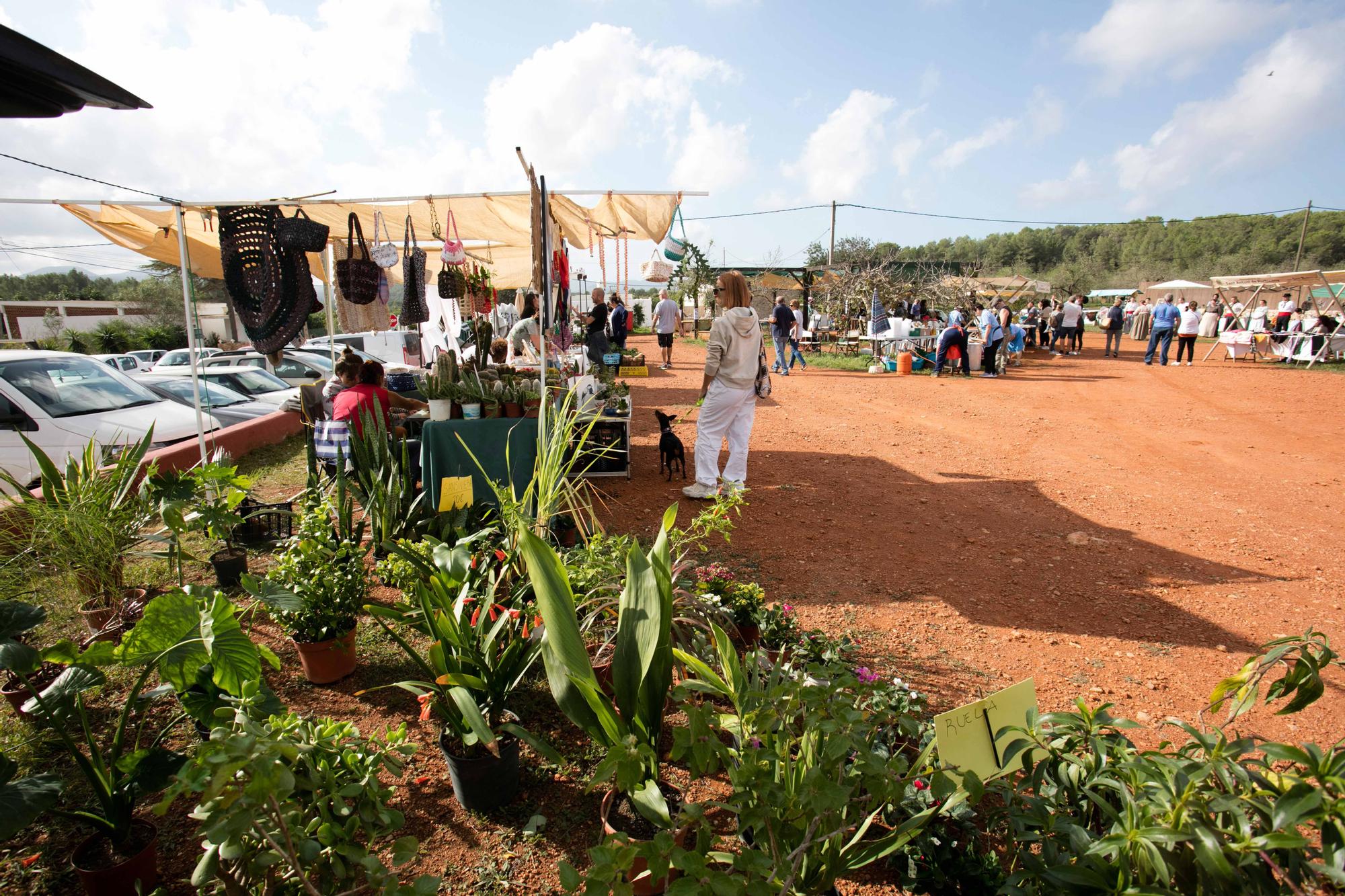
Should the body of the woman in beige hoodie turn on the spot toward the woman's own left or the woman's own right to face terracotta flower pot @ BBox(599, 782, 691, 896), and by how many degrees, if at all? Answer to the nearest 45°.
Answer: approximately 135° to the woman's own left

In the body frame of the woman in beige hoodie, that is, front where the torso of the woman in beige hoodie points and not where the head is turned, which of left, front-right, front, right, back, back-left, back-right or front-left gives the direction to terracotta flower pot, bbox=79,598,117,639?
left

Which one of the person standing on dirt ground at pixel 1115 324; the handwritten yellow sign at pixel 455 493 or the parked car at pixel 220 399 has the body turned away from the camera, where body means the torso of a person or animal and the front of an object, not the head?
the person standing on dirt ground

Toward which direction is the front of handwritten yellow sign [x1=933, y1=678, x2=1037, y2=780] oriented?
toward the camera

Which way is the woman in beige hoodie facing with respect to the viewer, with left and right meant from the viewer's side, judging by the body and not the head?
facing away from the viewer and to the left of the viewer

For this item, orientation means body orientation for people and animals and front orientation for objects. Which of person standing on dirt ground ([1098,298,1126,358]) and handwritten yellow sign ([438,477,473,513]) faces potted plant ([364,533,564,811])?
the handwritten yellow sign

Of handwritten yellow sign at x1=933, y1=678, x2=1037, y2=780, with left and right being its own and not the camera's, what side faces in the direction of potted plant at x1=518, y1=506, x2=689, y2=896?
right

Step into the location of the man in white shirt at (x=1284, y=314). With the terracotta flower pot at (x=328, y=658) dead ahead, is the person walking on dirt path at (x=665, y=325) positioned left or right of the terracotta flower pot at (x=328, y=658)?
right

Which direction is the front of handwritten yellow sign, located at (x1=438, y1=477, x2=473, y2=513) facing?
toward the camera
